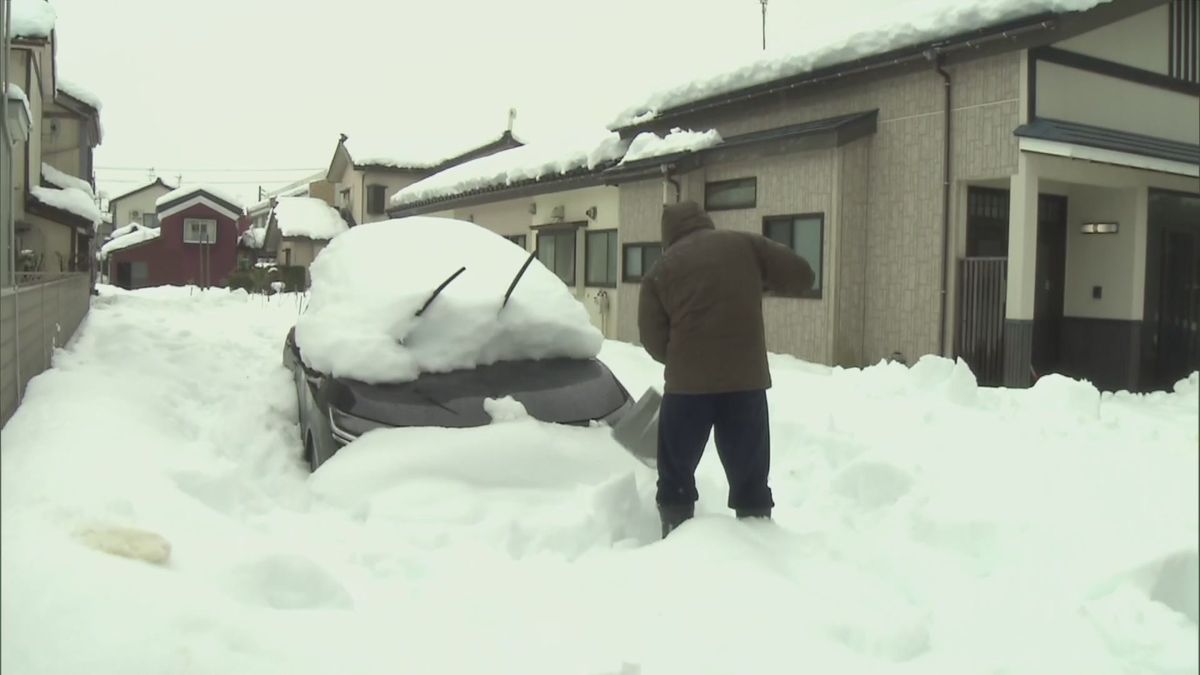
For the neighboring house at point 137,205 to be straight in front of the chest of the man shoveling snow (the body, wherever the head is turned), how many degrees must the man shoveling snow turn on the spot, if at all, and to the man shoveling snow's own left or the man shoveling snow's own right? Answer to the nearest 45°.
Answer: approximately 45° to the man shoveling snow's own left

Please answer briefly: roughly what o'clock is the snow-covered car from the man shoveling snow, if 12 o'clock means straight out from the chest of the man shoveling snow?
The snow-covered car is roughly at 10 o'clock from the man shoveling snow.

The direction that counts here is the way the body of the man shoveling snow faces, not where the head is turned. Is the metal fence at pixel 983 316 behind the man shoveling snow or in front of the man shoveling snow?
in front

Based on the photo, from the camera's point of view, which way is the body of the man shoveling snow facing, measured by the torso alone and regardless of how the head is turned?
away from the camera

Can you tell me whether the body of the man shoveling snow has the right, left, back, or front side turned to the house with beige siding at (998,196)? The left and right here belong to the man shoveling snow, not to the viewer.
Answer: front

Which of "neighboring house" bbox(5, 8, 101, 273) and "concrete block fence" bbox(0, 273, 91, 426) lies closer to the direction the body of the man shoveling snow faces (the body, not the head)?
the neighboring house

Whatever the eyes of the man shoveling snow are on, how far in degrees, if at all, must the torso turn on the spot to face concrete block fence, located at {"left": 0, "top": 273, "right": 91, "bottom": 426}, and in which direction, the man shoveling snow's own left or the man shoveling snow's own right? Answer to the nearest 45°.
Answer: approximately 90° to the man shoveling snow's own left

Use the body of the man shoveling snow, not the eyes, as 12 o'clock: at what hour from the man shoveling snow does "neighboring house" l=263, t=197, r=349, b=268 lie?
The neighboring house is roughly at 11 o'clock from the man shoveling snow.

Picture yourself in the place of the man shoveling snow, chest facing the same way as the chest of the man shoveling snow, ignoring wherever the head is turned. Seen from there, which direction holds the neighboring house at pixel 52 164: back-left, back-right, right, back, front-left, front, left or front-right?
front-left
